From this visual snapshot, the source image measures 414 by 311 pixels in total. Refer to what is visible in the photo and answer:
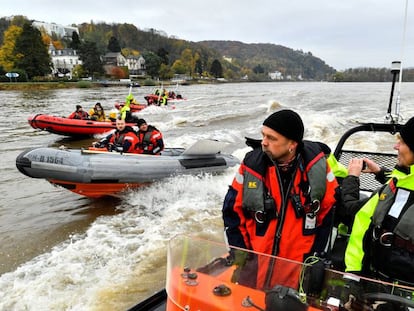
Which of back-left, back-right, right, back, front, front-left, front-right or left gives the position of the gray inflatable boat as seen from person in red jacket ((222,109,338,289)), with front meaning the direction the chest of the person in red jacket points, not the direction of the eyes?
back-right

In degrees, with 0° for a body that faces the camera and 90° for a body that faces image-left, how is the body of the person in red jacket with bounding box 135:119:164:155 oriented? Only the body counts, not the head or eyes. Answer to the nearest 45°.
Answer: approximately 45°

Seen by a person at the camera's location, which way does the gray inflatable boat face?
facing to the left of the viewer

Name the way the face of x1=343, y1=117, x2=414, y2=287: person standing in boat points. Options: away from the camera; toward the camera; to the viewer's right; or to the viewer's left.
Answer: to the viewer's left

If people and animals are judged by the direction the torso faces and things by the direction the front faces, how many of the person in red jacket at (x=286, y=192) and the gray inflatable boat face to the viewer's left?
1

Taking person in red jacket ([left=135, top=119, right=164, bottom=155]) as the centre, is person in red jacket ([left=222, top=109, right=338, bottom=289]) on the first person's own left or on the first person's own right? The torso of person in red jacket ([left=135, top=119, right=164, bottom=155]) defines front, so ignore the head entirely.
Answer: on the first person's own left
